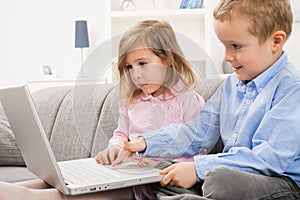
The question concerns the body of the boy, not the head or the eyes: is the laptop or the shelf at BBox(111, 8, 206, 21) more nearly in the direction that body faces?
the laptop

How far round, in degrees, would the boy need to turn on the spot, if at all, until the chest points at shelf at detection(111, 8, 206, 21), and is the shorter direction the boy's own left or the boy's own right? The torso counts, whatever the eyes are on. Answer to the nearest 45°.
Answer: approximately 135° to the boy's own right

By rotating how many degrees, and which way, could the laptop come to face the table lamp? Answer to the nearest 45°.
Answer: approximately 45° to its left

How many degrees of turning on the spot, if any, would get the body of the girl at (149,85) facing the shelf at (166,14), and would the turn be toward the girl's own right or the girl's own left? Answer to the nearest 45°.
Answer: approximately 135° to the girl's own right

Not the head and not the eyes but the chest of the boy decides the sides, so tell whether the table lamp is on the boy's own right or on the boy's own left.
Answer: on the boy's own right

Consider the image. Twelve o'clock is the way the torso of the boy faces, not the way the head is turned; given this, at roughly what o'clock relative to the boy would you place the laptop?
The laptop is roughly at 1 o'clock from the boy.

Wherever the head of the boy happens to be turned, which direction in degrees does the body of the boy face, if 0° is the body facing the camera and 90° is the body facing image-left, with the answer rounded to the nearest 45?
approximately 45°

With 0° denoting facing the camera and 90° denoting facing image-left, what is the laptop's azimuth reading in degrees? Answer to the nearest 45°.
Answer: approximately 225°
